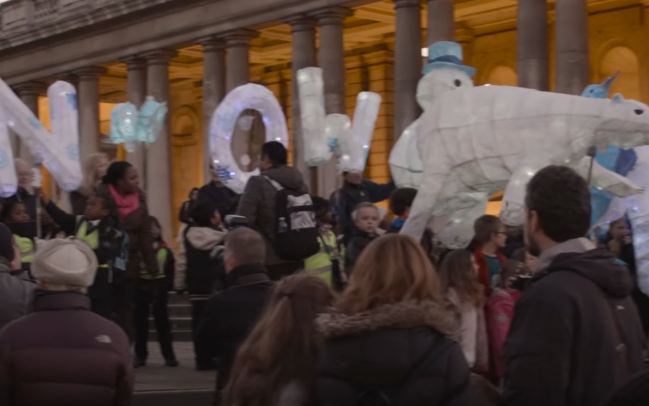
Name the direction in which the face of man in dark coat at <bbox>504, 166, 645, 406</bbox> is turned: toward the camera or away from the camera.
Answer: away from the camera

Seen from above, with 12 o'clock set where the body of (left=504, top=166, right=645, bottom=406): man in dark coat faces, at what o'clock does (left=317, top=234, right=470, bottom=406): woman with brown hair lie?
The woman with brown hair is roughly at 10 o'clock from the man in dark coat.

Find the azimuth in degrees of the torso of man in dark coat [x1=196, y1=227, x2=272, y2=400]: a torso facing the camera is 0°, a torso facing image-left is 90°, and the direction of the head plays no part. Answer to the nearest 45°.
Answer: approximately 135°

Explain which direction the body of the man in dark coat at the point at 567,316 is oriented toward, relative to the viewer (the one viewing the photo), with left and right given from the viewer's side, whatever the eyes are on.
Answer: facing away from the viewer and to the left of the viewer

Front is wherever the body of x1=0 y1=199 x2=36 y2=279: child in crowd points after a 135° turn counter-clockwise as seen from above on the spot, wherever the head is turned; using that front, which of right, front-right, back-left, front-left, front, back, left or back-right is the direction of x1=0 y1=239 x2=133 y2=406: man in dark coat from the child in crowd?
back

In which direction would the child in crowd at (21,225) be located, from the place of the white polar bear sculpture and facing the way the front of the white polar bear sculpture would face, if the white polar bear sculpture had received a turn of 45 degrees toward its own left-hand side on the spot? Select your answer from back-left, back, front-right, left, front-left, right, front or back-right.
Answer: back-left

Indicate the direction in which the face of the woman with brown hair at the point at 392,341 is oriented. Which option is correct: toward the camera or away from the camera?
away from the camera

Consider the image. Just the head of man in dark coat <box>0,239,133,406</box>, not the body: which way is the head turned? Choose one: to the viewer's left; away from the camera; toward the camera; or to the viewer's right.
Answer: away from the camera

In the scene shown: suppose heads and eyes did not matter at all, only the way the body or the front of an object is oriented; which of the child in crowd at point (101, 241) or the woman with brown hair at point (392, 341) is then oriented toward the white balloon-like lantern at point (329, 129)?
the woman with brown hair

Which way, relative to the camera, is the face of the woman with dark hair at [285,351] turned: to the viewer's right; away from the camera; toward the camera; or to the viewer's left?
away from the camera

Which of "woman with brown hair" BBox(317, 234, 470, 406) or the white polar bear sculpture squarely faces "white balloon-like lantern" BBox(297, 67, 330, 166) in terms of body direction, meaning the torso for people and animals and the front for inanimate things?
the woman with brown hair

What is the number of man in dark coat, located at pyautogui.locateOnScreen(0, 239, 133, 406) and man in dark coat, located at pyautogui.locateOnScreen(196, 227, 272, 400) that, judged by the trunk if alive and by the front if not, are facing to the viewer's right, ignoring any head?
0

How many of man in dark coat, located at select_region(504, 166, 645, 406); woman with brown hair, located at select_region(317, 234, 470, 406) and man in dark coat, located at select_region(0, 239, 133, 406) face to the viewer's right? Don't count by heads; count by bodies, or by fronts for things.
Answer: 0

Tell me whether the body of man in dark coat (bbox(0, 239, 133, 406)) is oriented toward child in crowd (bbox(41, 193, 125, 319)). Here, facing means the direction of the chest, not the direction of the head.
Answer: yes
